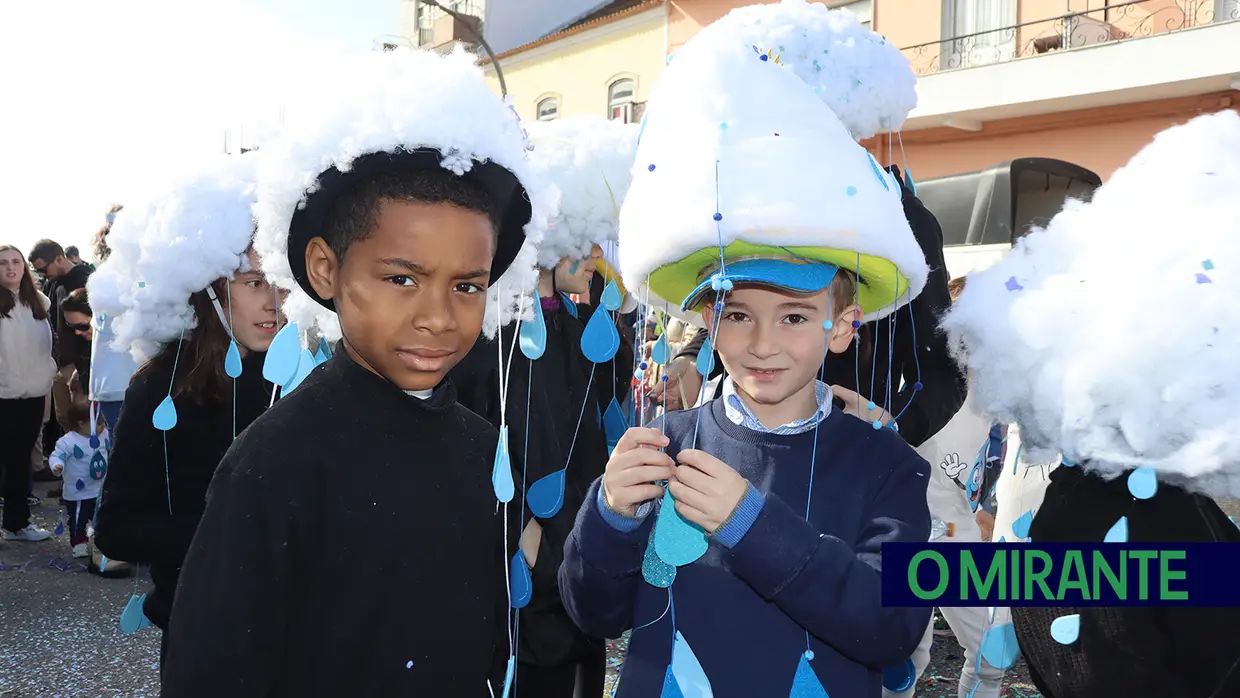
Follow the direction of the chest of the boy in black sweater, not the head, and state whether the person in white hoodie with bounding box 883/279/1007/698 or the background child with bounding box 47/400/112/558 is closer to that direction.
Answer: the person in white hoodie

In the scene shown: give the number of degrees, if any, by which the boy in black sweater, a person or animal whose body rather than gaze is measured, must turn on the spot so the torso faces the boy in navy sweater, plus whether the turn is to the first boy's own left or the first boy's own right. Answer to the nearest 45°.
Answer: approximately 45° to the first boy's own left

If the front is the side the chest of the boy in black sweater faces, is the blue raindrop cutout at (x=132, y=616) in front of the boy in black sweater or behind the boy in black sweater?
behind

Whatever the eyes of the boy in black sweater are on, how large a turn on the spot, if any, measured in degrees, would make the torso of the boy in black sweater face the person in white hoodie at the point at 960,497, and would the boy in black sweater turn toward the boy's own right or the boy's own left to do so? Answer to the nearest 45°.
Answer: approximately 90° to the boy's own left

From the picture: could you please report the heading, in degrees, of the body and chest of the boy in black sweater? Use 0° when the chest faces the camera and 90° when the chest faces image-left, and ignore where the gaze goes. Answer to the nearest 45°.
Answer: approximately 315°

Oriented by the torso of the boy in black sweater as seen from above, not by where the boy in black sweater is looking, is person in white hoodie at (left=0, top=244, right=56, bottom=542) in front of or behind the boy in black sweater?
behind

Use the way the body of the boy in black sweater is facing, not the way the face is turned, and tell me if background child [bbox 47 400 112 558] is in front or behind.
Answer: behind

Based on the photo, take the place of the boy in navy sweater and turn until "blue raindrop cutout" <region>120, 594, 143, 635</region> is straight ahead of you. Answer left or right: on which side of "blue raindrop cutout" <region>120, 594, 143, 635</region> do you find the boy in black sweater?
left
